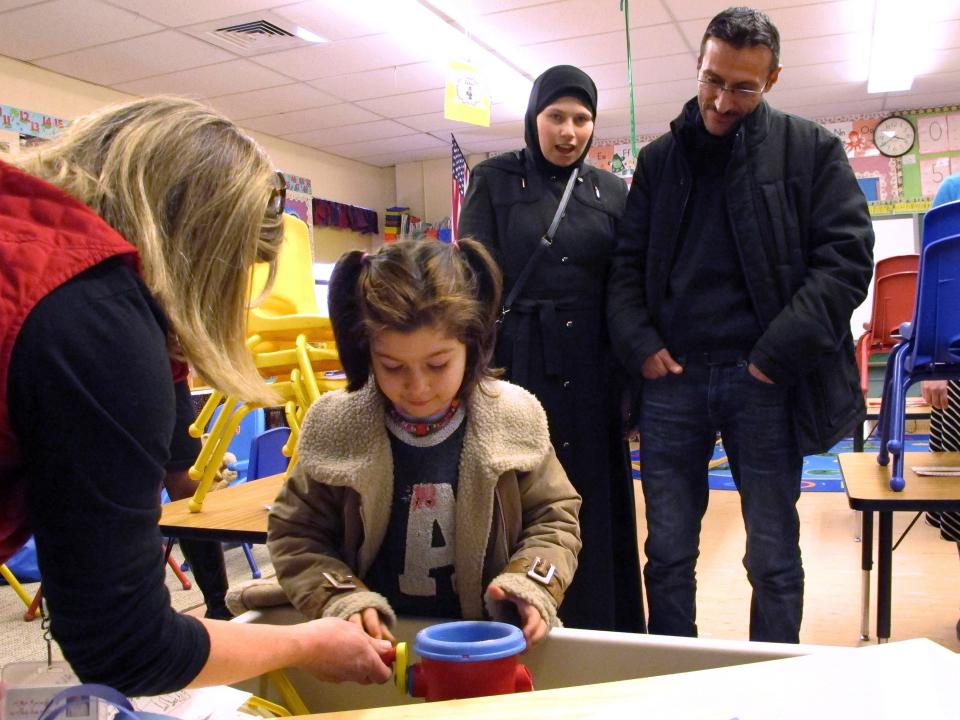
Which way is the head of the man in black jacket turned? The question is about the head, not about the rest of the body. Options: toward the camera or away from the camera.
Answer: toward the camera

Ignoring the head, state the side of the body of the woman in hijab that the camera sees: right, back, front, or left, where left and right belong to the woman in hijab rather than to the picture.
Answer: front

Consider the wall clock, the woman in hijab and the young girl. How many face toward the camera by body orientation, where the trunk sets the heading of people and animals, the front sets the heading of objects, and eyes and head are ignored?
3

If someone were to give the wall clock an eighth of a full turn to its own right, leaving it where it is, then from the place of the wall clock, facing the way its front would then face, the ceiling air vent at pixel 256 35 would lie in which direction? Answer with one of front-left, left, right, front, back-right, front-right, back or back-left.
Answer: front

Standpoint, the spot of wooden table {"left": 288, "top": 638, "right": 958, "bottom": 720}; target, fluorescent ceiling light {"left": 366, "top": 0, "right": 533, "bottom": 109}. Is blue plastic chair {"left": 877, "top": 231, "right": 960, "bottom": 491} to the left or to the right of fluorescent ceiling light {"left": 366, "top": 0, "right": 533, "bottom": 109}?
right

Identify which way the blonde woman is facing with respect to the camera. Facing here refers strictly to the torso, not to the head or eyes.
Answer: to the viewer's right

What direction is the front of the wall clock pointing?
toward the camera

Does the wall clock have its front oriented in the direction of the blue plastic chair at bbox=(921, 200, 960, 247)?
yes

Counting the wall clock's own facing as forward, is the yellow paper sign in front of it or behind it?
in front

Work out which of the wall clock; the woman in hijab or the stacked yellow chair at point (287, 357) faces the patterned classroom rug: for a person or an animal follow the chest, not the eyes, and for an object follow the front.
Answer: the wall clock

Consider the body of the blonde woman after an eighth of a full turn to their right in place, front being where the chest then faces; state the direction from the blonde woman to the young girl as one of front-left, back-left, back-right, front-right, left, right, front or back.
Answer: left

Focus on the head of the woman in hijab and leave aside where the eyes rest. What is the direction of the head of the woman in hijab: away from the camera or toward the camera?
toward the camera

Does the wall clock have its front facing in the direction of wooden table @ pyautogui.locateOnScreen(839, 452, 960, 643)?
yes

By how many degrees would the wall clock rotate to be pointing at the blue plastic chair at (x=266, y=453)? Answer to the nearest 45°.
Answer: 0° — it already faces it

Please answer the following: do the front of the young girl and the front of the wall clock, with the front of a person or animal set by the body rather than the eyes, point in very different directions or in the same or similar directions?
same or similar directions

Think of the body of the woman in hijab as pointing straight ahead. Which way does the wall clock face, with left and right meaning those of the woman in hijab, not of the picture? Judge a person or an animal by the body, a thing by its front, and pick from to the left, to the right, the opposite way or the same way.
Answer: the same way

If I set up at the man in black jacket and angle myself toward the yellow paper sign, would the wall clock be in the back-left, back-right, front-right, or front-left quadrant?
front-right

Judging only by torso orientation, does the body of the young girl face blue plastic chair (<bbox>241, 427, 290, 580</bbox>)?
no

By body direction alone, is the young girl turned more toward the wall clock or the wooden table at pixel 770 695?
the wooden table
